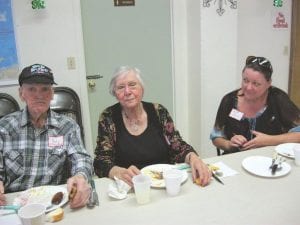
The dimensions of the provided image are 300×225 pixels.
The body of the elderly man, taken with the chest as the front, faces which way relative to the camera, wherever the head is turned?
toward the camera

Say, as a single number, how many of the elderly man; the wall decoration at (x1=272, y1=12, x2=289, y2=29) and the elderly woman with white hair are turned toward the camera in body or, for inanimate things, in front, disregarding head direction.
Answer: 3

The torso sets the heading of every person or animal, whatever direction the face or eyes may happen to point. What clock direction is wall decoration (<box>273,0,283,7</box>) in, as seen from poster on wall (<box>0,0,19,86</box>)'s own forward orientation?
The wall decoration is roughly at 9 o'clock from the poster on wall.

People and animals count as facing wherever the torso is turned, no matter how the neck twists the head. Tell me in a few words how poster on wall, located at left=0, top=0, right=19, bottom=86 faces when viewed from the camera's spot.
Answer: facing the viewer

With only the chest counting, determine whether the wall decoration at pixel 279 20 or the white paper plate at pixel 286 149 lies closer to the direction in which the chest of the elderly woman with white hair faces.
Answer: the white paper plate

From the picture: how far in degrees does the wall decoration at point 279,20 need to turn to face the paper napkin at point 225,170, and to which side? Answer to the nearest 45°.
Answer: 0° — it already faces it

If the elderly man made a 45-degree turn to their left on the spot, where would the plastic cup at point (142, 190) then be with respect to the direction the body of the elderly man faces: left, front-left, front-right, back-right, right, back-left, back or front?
front

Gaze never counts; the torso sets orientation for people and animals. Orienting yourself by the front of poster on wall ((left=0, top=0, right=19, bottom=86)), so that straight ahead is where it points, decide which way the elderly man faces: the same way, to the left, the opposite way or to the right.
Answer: the same way

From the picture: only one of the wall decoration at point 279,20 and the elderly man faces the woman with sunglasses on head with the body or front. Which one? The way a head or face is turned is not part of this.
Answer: the wall decoration

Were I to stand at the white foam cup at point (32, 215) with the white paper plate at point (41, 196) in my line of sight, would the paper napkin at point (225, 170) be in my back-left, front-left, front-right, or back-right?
front-right

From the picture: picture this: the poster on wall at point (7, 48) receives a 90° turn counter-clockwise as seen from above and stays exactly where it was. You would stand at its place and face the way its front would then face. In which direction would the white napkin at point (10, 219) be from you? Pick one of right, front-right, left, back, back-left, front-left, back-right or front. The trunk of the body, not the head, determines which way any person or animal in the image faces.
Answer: right

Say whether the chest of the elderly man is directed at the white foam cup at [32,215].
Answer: yes

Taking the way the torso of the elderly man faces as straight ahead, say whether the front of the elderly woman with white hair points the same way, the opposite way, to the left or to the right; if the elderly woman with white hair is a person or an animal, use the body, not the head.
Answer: the same way

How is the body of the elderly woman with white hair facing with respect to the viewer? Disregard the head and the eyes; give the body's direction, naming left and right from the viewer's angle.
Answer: facing the viewer

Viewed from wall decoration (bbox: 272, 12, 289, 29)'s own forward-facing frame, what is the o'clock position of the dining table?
The dining table is roughly at 12 o'clock from the wall decoration.
